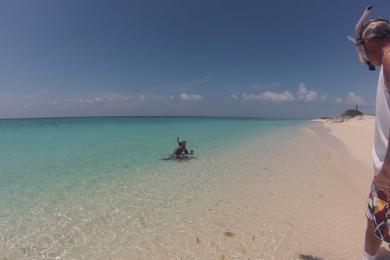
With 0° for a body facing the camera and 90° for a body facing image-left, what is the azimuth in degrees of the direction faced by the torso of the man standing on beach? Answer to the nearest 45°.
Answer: approximately 90°

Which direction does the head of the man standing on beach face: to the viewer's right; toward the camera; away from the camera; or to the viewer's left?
to the viewer's left
